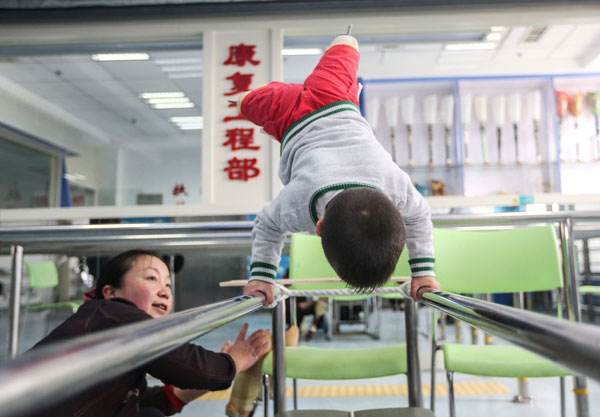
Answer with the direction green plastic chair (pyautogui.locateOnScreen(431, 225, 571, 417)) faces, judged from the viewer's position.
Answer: facing the viewer

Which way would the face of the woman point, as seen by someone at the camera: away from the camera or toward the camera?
toward the camera

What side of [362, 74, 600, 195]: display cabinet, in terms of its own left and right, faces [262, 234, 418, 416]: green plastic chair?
front

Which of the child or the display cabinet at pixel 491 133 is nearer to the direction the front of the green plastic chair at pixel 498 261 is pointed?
the child

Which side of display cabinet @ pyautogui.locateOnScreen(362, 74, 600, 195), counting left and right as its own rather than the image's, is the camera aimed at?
front

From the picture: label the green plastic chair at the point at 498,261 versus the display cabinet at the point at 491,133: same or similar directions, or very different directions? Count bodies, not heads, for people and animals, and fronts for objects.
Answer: same or similar directions

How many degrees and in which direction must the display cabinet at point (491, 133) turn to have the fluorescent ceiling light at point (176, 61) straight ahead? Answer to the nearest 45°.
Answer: approximately 45° to its right

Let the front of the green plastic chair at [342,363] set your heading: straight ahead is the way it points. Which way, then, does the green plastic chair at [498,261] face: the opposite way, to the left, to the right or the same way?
the same way

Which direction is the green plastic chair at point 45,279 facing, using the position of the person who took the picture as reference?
facing the viewer and to the right of the viewer

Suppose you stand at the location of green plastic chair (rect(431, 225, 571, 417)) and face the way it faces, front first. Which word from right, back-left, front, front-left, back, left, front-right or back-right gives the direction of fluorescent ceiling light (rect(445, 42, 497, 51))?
back

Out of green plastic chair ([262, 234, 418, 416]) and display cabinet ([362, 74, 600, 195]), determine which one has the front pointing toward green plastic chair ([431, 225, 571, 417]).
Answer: the display cabinet

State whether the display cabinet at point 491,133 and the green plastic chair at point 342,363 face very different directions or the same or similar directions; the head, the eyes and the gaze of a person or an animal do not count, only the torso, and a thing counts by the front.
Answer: same or similar directions

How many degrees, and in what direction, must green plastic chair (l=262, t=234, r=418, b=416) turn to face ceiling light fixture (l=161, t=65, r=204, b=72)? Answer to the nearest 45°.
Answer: approximately 135° to its right

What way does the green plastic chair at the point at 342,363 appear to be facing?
toward the camera

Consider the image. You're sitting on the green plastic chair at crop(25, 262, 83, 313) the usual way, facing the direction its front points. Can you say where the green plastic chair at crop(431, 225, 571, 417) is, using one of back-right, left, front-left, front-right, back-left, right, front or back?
front
